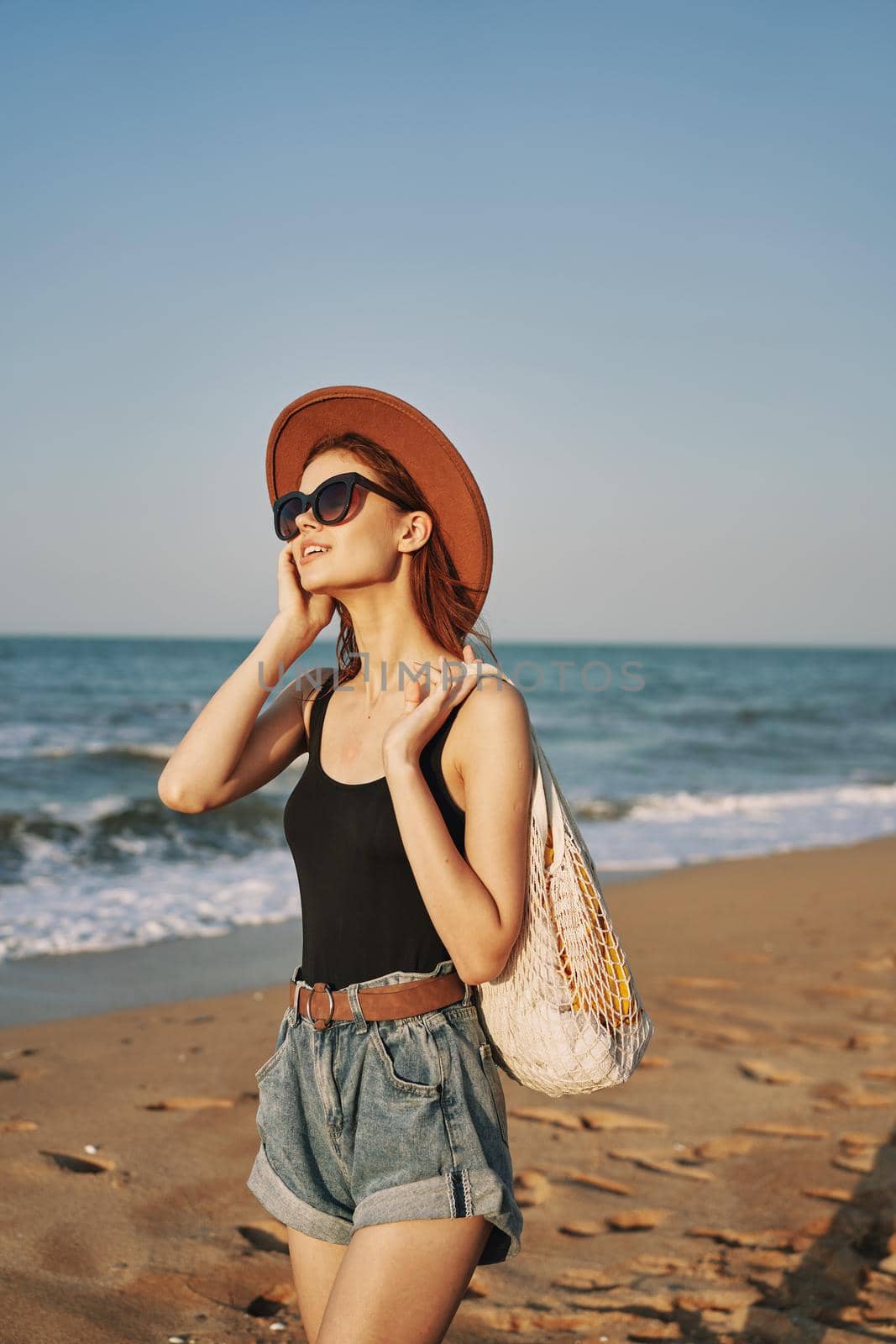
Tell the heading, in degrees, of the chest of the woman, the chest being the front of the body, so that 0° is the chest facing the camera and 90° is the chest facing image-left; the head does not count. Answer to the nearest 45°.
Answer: approximately 45°
